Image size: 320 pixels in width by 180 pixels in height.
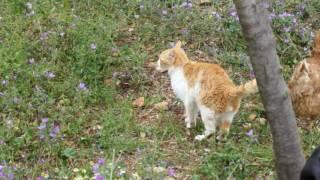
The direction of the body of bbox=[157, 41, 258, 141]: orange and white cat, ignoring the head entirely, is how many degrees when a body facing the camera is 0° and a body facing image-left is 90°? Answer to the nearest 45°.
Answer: approximately 135°

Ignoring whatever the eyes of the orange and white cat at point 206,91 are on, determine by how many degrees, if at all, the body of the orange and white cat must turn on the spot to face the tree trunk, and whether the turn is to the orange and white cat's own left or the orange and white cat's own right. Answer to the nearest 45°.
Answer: approximately 135° to the orange and white cat's own left

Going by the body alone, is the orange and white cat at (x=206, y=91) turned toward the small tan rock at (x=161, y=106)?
yes

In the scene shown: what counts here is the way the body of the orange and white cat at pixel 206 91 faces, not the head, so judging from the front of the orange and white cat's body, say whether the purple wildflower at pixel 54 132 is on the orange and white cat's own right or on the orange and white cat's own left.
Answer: on the orange and white cat's own left

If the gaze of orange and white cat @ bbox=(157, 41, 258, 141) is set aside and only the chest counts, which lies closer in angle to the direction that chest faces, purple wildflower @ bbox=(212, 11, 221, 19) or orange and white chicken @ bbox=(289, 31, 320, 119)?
the purple wildflower

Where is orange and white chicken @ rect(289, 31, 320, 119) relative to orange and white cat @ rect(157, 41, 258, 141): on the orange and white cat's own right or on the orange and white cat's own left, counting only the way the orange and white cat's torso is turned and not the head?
on the orange and white cat's own right
